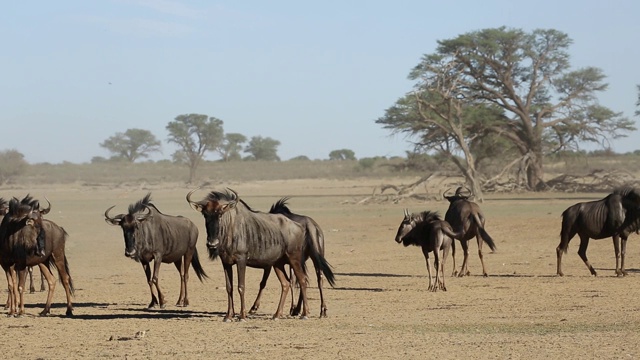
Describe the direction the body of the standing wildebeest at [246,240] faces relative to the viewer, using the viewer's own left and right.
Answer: facing the viewer and to the left of the viewer

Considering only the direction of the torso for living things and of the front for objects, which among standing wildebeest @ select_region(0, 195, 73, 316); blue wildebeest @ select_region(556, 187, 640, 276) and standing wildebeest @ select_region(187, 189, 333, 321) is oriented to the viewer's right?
the blue wildebeest

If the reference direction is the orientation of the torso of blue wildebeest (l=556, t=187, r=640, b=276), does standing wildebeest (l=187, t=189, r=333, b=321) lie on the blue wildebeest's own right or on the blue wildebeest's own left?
on the blue wildebeest's own right

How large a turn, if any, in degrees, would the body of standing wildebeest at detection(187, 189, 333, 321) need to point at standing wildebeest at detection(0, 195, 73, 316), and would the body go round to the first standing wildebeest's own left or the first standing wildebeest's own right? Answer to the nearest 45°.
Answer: approximately 45° to the first standing wildebeest's own right

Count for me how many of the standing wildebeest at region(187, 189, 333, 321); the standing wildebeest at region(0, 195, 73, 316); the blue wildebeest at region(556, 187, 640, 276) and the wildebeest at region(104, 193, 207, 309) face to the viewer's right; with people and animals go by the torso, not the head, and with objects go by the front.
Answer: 1

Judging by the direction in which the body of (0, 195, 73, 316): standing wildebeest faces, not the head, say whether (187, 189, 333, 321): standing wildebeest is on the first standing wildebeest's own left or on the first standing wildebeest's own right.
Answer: on the first standing wildebeest's own left

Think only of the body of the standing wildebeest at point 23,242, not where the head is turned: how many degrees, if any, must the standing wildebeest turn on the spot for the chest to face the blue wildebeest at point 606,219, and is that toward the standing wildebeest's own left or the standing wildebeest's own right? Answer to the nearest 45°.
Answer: approximately 135° to the standing wildebeest's own left

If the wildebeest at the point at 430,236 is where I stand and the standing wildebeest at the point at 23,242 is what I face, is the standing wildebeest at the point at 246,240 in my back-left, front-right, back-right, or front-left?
front-left

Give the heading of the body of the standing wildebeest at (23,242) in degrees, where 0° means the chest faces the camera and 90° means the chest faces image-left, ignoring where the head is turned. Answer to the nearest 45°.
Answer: approximately 45°

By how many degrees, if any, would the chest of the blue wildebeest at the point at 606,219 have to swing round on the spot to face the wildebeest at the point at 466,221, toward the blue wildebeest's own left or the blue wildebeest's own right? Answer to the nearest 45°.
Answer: approximately 180°

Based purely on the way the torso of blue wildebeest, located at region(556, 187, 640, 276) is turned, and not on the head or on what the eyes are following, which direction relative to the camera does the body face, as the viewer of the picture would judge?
to the viewer's right

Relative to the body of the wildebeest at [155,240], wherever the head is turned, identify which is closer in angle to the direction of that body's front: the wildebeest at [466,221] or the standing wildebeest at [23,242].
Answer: the standing wildebeest

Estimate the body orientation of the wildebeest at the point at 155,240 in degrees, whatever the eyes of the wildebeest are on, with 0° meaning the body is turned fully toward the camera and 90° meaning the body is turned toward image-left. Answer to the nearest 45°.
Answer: approximately 45°

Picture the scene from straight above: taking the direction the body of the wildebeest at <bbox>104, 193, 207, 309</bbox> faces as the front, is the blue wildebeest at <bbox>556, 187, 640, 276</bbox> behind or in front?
behind

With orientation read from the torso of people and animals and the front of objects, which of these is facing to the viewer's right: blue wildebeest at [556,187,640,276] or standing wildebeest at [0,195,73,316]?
the blue wildebeest
